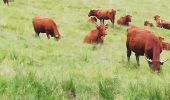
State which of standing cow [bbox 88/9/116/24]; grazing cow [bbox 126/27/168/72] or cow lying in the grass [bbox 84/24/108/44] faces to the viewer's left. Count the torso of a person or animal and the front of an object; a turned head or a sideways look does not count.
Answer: standing cow [bbox 88/9/116/24]

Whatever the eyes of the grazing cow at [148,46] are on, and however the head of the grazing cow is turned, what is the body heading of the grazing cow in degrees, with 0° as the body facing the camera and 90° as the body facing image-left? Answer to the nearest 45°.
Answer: approximately 315°

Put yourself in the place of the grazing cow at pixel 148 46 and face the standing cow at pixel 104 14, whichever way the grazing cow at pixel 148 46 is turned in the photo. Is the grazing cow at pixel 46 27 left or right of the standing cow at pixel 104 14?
left

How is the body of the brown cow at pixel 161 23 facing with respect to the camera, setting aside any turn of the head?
to the viewer's left

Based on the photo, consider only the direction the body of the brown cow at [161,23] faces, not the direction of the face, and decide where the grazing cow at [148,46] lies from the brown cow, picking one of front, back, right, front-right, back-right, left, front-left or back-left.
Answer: left

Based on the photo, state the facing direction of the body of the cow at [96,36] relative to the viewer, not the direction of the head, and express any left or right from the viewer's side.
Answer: facing the viewer and to the right of the viewer

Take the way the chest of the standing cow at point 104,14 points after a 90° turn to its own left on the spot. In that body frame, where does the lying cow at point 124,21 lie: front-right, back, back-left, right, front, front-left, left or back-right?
left
